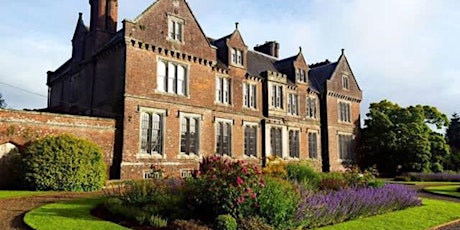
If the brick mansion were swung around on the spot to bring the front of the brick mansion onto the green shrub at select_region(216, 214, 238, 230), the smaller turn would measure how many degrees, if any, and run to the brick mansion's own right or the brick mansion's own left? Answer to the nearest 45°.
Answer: approximately 45° to the brick mansion's own right

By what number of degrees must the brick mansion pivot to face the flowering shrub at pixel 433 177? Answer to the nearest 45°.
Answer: approximately 45° to its left

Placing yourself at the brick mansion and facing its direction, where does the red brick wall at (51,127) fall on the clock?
The red brick wall is roughly at 3 o'clock from the brick mansion.

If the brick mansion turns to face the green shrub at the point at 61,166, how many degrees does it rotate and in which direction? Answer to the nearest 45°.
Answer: approximately 90° to its right

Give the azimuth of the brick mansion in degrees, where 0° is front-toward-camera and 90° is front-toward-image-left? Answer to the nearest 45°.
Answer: approximately 315°

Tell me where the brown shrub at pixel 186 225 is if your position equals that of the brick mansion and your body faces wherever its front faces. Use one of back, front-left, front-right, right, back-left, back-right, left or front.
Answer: front-right

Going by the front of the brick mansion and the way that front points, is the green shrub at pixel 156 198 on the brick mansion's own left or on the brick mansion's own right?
on the brick mansion's own right

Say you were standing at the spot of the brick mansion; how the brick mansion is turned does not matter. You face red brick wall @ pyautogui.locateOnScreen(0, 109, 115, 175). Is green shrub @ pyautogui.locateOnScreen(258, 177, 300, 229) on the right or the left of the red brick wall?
left

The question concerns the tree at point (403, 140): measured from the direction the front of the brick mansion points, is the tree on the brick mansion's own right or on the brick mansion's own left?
on the brick mansion's own left

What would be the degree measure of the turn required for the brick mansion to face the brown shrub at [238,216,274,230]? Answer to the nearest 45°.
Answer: approximately 45° to its right
